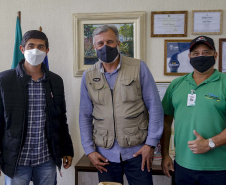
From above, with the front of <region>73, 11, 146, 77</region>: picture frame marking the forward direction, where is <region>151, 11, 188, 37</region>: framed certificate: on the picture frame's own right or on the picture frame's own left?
on the picture frame's own left

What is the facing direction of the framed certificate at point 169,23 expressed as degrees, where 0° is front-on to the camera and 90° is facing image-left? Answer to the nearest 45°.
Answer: approximately 0°

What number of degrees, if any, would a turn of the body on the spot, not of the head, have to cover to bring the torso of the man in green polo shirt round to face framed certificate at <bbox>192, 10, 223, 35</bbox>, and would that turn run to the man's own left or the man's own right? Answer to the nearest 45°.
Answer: approximately 180°

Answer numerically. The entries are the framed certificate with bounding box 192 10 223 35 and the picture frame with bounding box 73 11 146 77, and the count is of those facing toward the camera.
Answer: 2

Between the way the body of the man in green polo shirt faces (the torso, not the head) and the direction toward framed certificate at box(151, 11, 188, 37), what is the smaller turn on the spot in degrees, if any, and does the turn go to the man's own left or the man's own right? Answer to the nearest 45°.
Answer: approximately 180°

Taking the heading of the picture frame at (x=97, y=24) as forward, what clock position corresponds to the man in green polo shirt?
The man in green polo shirt is roughly at 11 o'clock from the picture frame.

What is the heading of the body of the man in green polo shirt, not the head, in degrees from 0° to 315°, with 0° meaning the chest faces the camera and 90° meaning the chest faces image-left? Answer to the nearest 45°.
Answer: approximately 0°
